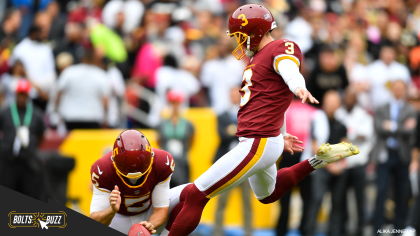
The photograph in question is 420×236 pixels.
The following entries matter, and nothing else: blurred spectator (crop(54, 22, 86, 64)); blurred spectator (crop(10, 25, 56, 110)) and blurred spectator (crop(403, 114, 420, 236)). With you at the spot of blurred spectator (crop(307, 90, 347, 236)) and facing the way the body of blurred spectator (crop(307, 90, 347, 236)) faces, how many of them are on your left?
1

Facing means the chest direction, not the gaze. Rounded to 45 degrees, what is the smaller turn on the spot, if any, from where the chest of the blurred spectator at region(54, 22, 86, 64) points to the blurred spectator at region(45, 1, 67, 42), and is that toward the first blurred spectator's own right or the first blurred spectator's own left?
approximately 180°
